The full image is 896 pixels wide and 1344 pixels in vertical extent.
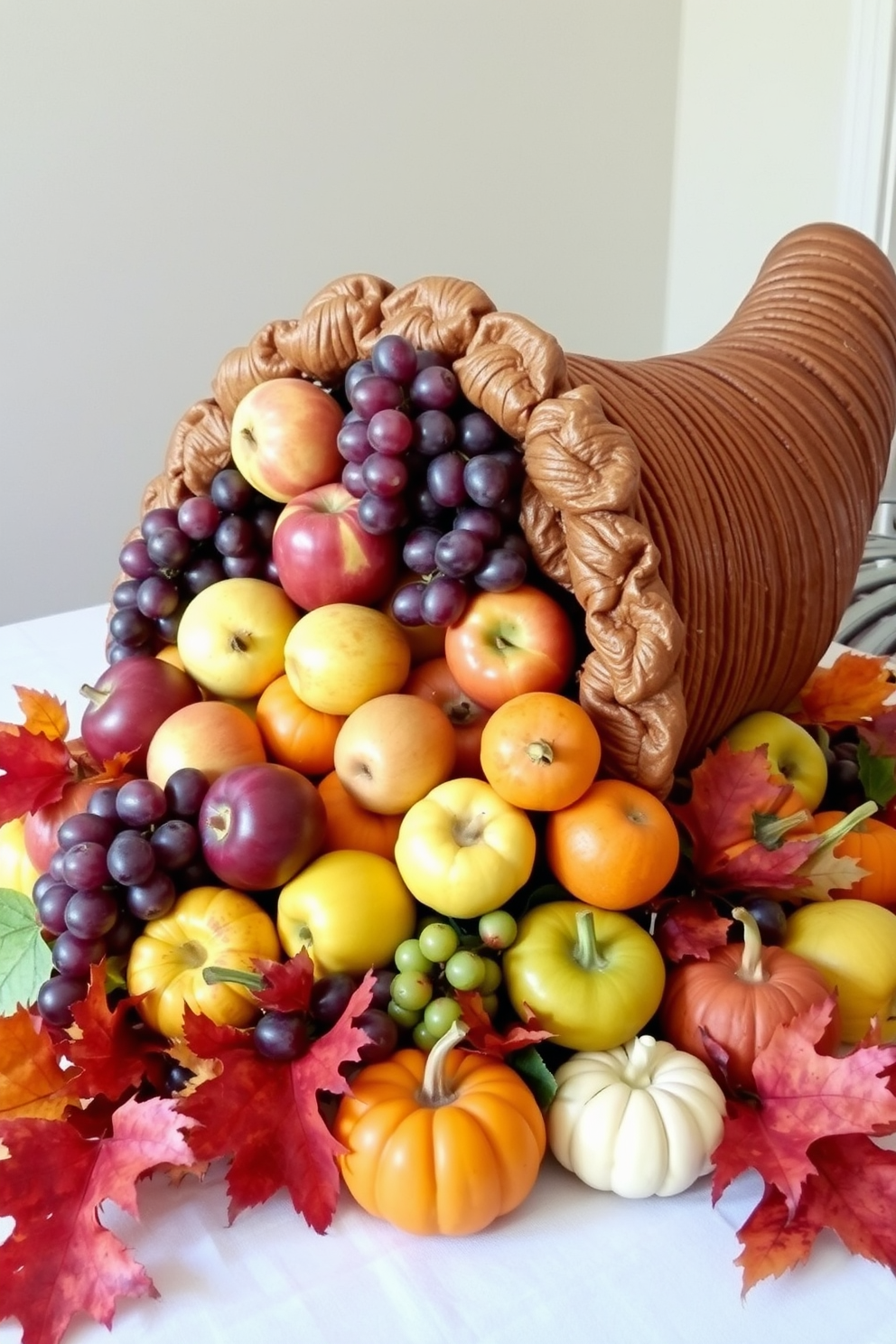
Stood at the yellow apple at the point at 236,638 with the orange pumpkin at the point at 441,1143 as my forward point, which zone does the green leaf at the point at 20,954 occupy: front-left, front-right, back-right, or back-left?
front-right

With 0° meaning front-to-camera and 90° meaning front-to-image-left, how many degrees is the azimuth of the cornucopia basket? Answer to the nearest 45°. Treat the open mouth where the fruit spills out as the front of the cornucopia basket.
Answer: approximately 45°

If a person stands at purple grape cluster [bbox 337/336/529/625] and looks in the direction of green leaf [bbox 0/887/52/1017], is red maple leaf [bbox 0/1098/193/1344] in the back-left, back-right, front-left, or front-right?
front-left
